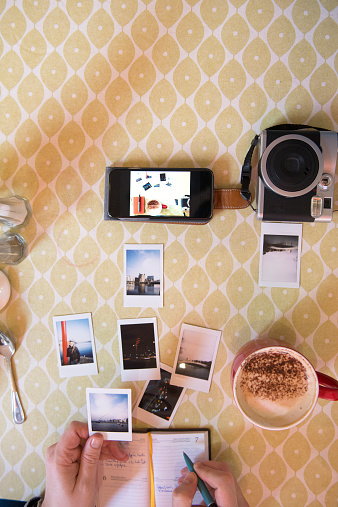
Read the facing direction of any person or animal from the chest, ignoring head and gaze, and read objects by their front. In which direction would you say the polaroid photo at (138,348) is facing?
toward the camera

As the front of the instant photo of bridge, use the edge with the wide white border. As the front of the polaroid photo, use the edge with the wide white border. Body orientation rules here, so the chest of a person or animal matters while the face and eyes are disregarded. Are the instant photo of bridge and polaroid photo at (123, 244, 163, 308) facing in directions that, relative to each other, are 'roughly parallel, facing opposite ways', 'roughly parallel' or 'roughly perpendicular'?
roughly parallel

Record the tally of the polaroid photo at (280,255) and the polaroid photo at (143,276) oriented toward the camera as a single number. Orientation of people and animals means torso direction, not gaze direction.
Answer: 2

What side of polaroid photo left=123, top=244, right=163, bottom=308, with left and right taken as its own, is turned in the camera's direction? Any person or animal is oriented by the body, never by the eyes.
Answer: front

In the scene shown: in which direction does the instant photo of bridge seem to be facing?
toward the camera

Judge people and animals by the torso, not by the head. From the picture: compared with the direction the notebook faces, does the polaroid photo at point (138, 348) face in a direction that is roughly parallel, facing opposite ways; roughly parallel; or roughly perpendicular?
roughly parallel

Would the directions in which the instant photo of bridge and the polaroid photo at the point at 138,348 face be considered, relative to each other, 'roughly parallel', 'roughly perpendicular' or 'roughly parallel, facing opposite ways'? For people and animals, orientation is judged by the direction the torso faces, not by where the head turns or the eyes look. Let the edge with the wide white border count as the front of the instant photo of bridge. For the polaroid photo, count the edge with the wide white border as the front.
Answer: roughly parallel

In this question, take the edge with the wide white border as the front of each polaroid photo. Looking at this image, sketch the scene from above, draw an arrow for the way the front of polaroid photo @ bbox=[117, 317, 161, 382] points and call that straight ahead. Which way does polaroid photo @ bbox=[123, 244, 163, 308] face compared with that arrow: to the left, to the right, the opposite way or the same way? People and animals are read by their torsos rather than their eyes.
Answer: the same way
